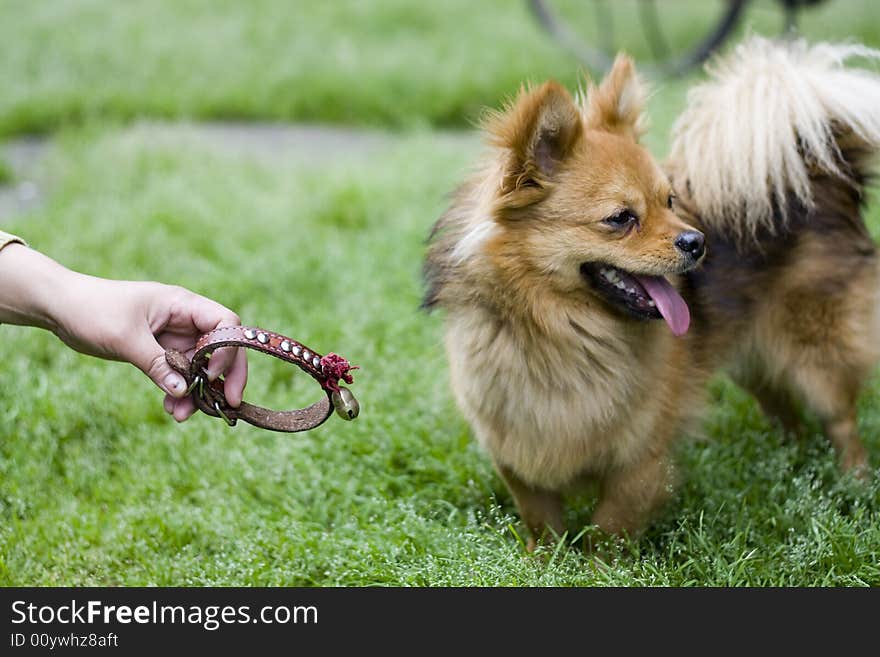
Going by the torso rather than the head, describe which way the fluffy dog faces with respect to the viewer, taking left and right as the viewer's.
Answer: facing the viewer and to the left of the viewer
